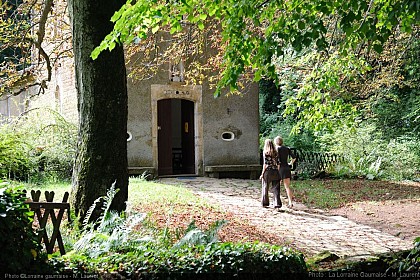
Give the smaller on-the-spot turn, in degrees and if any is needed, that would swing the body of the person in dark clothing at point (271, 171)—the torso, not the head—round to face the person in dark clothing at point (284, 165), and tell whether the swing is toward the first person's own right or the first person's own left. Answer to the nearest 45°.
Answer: approximately 45° to the first person's own right

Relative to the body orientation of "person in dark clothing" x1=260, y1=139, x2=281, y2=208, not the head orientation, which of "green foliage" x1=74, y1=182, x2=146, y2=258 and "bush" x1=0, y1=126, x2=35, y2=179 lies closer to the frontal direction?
the bush

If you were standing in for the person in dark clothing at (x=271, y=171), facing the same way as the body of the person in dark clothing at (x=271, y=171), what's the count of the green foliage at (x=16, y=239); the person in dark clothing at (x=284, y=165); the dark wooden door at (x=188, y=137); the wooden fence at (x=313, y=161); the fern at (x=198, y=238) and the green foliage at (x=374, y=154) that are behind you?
2

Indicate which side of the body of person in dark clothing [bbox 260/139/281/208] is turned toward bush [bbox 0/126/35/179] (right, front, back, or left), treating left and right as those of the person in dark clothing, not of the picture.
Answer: left

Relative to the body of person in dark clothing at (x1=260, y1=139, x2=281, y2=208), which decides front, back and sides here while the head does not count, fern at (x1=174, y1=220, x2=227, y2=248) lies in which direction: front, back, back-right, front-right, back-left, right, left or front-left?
back

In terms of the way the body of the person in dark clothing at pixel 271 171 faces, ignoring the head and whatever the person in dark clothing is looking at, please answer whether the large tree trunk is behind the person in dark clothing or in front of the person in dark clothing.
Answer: behind

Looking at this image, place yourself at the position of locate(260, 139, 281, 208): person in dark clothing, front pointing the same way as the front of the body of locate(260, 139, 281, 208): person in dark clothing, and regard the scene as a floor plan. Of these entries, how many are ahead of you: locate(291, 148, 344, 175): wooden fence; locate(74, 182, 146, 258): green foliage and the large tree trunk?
1

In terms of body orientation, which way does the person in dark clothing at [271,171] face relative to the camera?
away from the camera

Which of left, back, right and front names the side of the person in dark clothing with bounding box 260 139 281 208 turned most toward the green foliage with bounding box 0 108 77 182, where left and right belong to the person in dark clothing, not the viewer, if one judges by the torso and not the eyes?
left

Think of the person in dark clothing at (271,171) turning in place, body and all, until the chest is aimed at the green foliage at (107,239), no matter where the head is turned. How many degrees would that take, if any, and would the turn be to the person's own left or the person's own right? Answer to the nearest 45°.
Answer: approximately 180°

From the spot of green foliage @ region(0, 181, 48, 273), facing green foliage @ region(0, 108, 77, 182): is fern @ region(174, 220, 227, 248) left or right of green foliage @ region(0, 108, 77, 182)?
right

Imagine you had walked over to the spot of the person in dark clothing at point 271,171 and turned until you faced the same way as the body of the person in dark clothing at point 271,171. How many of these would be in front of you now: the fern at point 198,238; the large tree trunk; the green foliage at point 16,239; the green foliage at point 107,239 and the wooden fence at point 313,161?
1

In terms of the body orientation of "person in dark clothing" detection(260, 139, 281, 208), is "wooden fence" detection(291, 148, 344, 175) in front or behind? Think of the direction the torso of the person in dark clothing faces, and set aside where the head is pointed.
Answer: in front

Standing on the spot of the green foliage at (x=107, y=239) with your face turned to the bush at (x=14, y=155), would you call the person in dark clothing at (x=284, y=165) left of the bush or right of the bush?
right

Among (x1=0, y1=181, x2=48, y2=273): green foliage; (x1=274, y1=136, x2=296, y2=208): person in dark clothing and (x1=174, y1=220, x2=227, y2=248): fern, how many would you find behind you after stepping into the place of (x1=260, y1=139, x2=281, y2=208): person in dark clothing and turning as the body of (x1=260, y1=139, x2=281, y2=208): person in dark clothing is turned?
2

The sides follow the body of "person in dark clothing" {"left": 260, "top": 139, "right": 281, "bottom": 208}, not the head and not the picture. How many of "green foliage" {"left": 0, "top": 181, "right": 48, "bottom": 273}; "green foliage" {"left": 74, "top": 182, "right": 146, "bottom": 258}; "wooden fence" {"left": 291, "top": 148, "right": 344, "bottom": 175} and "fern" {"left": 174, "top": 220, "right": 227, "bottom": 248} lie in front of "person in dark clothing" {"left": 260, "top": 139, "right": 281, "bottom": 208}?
1

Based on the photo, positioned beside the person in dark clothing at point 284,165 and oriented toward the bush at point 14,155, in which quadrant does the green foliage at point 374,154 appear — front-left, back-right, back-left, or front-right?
back-right

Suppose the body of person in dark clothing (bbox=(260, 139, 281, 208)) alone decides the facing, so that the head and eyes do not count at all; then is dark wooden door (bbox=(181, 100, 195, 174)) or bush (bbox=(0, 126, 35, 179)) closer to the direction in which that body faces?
the dark wooden door
